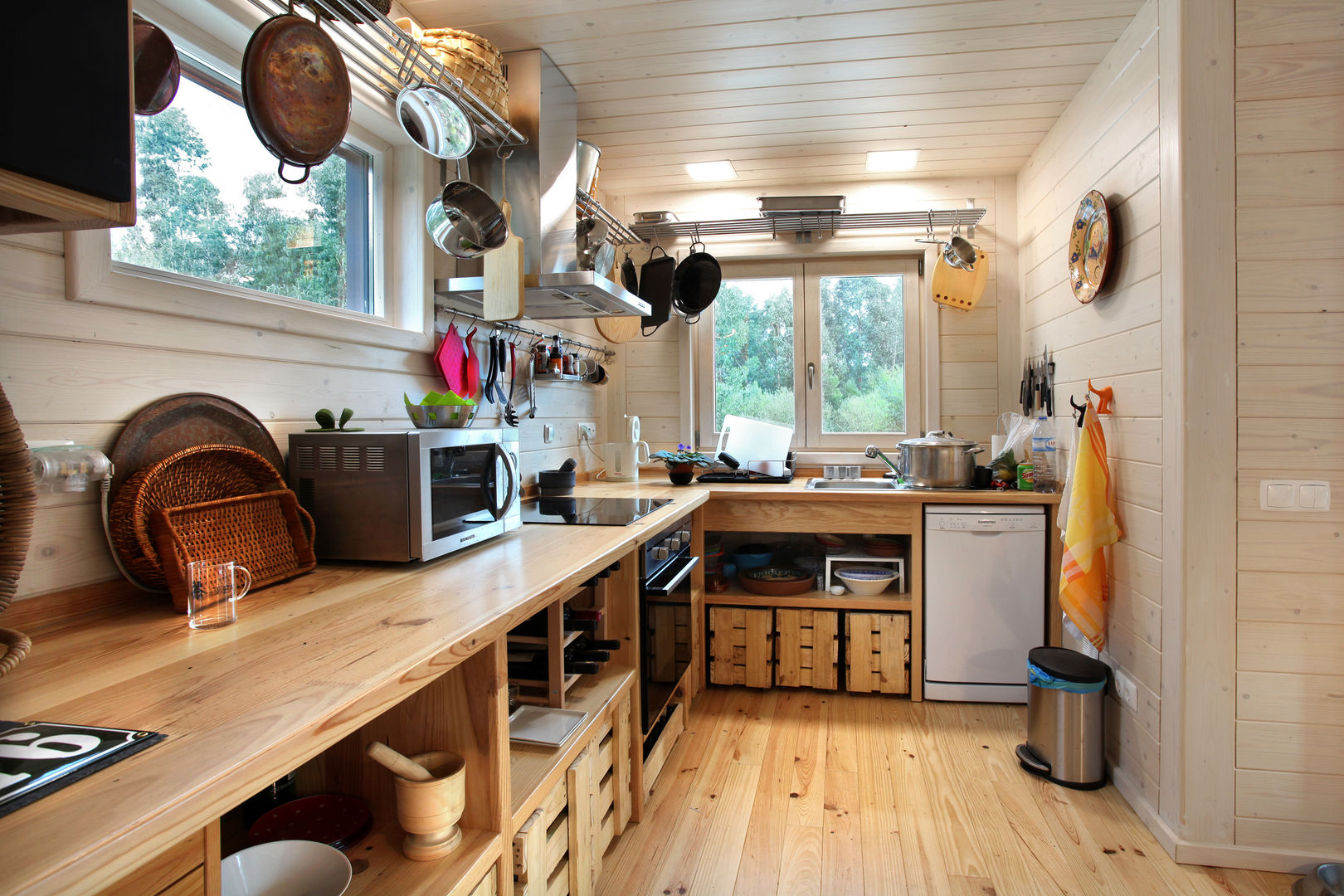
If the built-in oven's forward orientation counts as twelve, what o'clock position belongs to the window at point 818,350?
The window is roughly at 10 o'clock from the built-in oven.

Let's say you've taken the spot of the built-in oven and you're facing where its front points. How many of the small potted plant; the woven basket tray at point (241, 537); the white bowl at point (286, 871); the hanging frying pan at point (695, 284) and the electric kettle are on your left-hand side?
3

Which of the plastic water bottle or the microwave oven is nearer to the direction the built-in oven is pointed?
the plastic water bottle

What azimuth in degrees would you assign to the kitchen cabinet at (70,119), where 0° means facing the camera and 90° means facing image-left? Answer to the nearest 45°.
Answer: approximately 315°

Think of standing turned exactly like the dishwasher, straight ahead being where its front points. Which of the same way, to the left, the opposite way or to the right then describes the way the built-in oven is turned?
to the left

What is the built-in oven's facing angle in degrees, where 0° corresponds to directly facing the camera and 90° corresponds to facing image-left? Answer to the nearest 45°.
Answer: approximately 270°

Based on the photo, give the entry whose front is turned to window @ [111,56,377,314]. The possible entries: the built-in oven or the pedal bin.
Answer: the pedal bin

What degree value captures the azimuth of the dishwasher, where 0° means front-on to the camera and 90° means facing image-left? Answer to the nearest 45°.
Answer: approximately 0°
